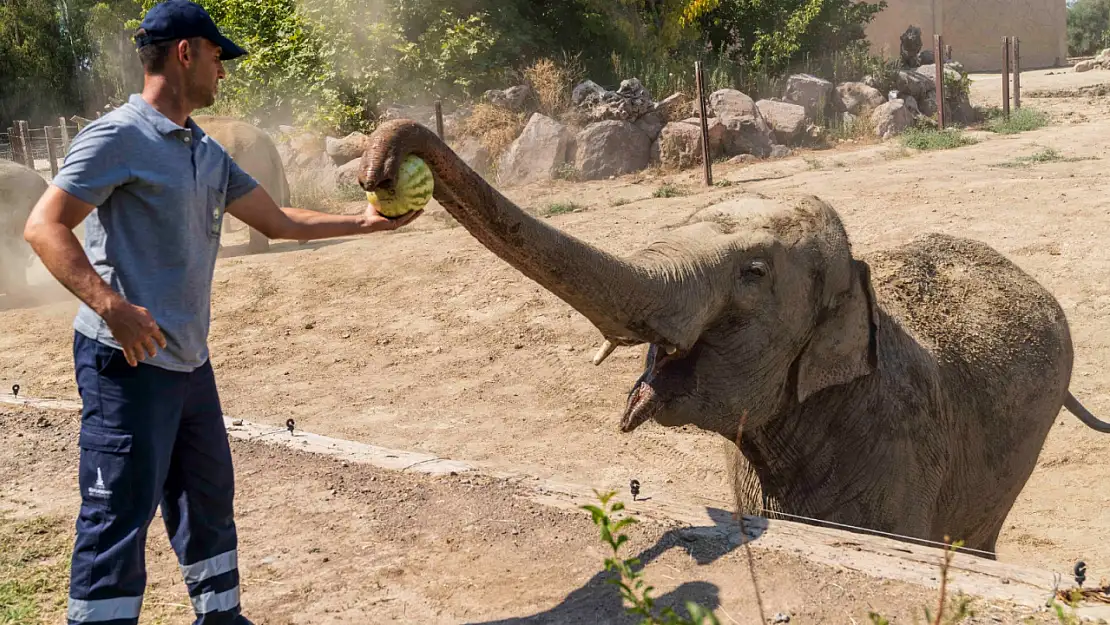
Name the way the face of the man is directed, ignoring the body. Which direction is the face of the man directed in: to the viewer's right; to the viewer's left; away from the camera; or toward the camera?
to the viewer's right

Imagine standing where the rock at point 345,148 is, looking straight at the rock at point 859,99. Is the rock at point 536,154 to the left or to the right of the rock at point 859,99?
right
